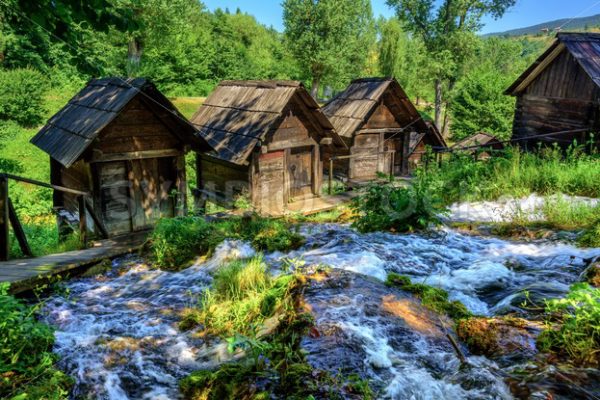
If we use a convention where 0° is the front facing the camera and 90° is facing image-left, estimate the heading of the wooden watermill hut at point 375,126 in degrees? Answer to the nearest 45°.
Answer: approximately 315°

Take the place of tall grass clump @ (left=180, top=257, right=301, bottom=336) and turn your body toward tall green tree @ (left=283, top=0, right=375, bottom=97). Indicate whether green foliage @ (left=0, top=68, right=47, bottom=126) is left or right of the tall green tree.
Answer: left

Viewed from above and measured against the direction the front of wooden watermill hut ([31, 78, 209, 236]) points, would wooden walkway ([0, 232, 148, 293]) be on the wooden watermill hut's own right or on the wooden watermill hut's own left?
on the wooden watermill hut's own right

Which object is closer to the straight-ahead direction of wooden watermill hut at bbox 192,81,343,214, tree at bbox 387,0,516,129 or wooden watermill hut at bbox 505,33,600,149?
the wooden watermill hut

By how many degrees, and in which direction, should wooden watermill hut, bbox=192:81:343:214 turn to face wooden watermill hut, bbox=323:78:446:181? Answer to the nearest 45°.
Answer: approximately 90° to its left
